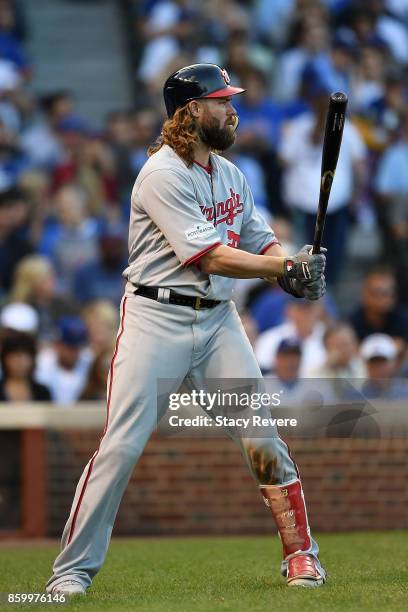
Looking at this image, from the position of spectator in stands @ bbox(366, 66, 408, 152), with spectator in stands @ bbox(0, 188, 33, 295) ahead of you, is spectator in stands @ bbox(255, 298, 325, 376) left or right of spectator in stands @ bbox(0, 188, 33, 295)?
left

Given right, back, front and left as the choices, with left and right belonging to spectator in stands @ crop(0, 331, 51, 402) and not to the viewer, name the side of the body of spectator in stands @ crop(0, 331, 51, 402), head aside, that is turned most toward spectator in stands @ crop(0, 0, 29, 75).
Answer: back

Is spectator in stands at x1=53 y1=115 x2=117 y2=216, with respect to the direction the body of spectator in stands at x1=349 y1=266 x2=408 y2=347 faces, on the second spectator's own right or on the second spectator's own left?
on the second spectator's own right

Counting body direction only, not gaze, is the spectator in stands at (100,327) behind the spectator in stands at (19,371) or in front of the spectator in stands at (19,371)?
behind

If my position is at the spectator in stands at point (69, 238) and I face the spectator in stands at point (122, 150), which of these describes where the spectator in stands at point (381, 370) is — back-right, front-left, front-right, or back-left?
back-right

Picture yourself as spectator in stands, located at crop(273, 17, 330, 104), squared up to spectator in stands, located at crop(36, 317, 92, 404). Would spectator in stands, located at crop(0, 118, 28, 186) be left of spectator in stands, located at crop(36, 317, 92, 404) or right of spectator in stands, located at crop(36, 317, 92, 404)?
right

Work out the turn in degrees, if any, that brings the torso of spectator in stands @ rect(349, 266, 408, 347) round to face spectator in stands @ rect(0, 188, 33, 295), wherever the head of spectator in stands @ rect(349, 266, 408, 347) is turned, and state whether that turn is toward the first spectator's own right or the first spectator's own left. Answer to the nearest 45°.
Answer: approximately 90° to the first spectator's own right
